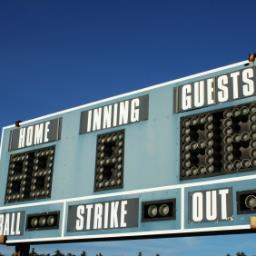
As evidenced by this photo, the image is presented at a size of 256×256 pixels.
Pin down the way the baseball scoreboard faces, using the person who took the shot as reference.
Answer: facing the viewer and to the left of the viewer
